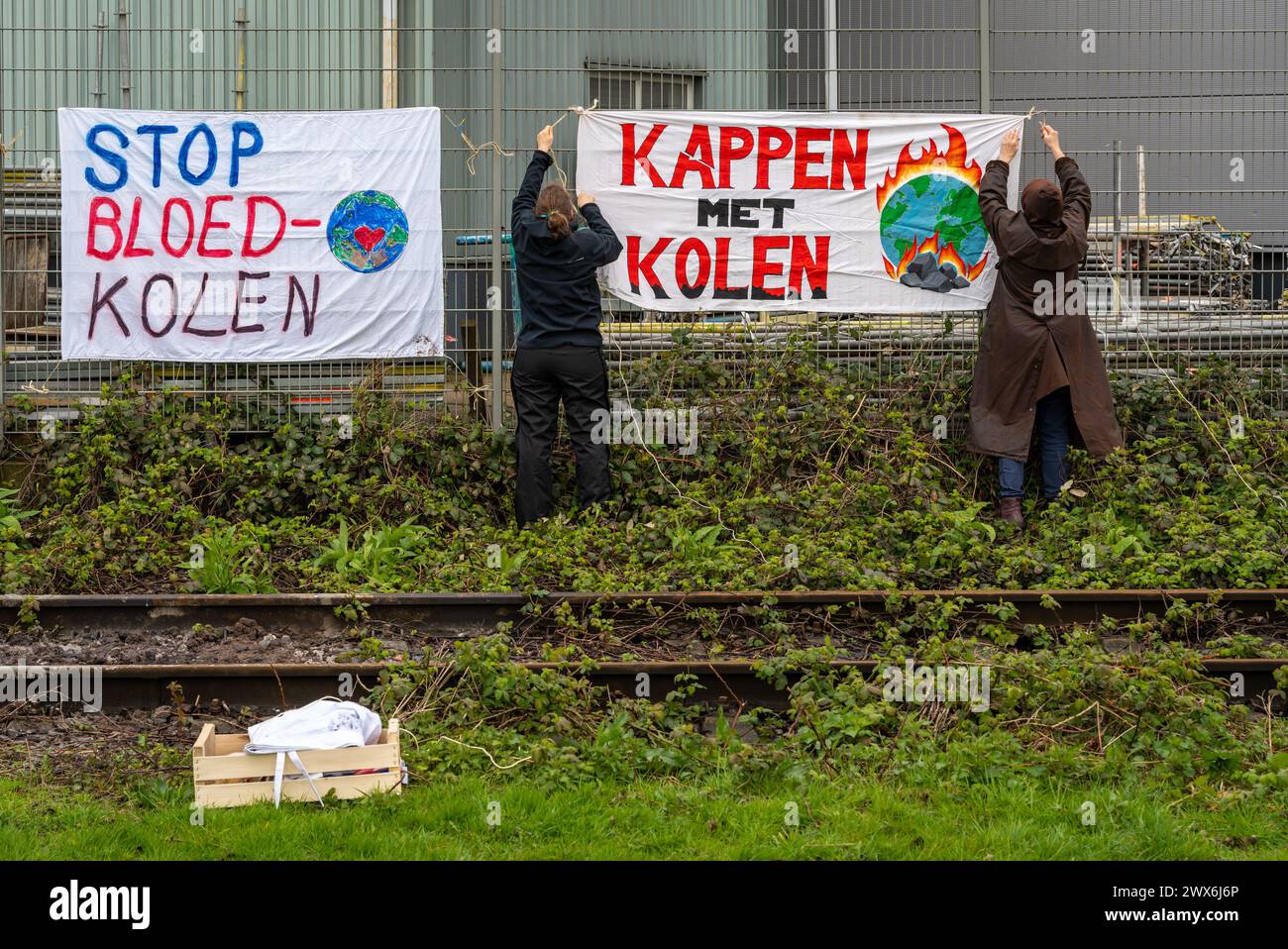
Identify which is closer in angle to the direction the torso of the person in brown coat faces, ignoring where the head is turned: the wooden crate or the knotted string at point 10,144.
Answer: the knotted string

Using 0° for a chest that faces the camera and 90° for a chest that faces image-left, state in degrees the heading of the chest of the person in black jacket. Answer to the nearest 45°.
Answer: approximately 180°

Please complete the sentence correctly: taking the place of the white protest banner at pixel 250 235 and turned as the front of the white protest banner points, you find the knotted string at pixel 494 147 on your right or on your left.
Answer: on your left

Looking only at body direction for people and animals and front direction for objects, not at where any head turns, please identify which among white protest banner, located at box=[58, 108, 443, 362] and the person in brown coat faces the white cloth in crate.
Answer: the white protest banner

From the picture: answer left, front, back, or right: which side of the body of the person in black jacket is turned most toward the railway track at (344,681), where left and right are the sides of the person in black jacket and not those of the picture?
back

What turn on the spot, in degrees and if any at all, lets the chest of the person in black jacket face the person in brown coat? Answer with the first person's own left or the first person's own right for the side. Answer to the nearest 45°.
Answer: approximately 90° to the first person's own right

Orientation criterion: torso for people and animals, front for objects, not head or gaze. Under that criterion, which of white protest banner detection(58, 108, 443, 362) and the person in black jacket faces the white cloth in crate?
the white protest banner

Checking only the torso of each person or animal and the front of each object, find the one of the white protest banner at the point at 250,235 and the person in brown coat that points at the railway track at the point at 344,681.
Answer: the white protest banner

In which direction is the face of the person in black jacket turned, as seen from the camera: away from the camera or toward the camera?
away from the camera

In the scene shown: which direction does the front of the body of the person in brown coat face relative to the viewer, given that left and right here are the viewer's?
facing away from the viewer

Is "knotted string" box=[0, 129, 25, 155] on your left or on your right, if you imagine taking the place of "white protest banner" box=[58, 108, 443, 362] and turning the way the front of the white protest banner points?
on your right
